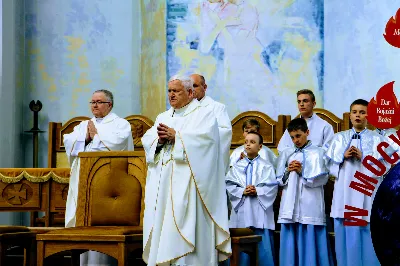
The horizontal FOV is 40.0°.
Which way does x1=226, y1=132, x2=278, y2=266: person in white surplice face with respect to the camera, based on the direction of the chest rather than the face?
toward the camera

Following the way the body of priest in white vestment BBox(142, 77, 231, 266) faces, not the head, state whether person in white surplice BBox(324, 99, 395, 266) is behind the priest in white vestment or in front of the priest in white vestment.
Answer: behind

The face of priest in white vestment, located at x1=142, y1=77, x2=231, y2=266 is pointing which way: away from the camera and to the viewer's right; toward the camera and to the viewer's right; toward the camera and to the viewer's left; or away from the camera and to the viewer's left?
toward the camera and to the viewer's left

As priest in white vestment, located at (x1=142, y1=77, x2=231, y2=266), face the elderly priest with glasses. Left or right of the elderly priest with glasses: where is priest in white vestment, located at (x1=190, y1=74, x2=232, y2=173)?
right

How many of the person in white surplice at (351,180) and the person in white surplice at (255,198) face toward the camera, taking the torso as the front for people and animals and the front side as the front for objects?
2

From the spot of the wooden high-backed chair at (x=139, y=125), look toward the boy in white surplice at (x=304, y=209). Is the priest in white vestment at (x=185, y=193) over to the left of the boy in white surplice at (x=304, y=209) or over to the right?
right

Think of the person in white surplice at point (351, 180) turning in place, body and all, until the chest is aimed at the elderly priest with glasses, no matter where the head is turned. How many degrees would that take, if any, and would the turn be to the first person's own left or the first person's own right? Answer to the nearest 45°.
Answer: approximately 90° to the first person's own right

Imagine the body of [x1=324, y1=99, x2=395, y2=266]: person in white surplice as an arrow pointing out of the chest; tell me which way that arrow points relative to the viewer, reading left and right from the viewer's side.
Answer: facing the viewer

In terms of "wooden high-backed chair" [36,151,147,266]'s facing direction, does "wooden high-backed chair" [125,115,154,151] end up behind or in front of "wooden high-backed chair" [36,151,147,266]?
behind

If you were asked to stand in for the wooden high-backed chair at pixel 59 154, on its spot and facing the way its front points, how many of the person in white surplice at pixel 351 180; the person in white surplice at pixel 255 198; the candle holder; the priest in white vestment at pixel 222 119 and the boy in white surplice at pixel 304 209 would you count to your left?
4
